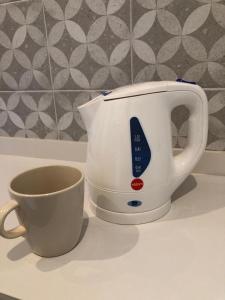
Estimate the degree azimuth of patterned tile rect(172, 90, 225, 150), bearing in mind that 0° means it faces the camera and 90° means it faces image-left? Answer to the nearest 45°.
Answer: approximately 0°

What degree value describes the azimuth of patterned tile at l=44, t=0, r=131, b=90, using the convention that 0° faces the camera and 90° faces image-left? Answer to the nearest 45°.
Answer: approximately 0°
